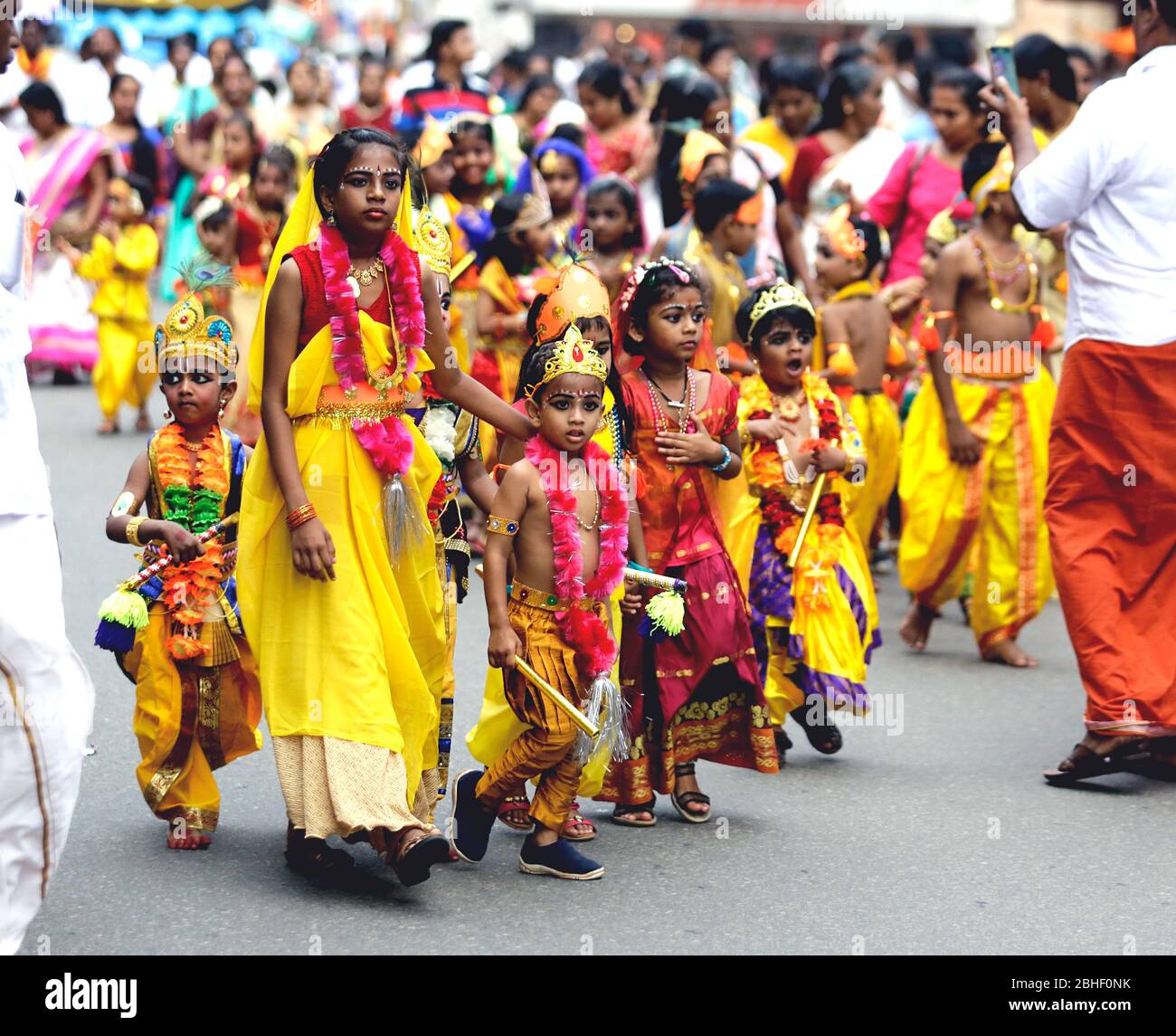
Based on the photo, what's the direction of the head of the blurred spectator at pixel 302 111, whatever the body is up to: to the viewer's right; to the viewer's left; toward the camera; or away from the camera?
toward the camera

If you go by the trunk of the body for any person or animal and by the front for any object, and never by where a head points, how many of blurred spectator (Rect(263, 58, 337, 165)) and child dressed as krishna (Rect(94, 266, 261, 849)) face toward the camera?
2

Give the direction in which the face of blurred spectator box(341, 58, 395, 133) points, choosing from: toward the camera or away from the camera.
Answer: toward the camera

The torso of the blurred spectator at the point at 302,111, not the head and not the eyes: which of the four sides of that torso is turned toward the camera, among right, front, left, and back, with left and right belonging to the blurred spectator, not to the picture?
front

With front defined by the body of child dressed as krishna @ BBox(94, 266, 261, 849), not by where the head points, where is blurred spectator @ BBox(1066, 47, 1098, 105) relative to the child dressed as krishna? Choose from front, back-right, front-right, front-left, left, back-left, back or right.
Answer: back-left

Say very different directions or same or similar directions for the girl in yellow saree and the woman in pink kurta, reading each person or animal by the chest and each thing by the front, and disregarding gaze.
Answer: same or similar directions

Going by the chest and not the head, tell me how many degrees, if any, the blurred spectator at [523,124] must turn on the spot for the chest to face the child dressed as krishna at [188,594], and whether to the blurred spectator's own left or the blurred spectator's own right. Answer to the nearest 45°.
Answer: approximately 45° to the blurred spectator's own right

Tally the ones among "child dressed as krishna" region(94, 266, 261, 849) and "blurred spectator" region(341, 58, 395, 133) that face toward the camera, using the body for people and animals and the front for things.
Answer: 2

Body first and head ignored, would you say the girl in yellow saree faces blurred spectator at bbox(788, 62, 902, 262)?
no

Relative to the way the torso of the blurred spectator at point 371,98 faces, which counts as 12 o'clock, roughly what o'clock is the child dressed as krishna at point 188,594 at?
The child dressed as krishna is roughly at 12 o'clock from the blurred spectator.

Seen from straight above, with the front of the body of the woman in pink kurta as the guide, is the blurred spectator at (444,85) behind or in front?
behind

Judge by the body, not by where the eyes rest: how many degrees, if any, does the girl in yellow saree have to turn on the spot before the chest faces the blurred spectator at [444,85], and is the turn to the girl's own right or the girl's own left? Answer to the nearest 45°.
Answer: approximately 135° to the girl's own left

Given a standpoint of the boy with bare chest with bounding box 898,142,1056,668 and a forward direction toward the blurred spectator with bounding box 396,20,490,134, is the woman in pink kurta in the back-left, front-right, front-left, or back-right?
front-right

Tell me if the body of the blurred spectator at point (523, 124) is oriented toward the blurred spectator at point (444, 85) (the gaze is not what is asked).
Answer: no

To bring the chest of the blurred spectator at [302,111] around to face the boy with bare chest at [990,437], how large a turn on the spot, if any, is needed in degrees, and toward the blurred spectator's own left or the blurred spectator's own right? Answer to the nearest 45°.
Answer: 0° — they already face them

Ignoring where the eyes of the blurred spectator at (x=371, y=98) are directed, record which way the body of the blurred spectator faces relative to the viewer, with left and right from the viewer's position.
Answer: facing the viewer

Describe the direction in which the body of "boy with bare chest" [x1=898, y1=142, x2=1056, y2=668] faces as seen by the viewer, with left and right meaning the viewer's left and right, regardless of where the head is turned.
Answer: facing the viewer and to the right of the viewer

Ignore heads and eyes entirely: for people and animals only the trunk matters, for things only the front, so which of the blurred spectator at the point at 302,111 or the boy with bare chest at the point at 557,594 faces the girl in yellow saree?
the blurred spectator

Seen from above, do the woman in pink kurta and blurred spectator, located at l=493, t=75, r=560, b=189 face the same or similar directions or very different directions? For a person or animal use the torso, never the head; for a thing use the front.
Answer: same or similar directions

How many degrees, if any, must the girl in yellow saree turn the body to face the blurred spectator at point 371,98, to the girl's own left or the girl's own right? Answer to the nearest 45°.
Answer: approximately 135° to the girl's own left
